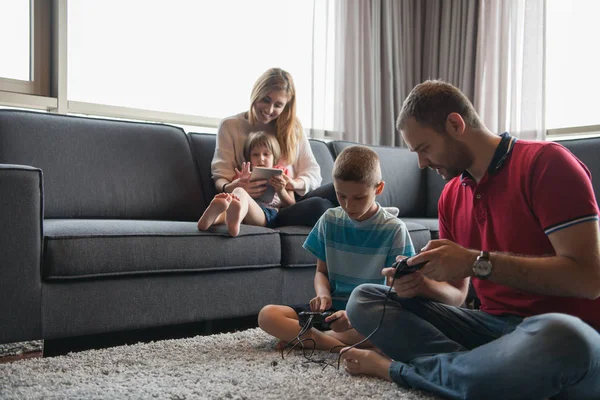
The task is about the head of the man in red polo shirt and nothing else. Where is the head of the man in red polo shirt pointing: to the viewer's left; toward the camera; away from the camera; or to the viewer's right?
to the viewer's left

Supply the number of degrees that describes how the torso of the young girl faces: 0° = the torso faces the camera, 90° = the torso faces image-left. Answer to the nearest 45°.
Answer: approximately 45°

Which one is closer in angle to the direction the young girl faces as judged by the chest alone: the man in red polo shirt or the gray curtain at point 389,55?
the man in red polo shirt

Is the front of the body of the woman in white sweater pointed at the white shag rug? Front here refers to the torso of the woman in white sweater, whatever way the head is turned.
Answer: yes

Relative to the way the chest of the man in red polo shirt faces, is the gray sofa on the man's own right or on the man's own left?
on the man's own right

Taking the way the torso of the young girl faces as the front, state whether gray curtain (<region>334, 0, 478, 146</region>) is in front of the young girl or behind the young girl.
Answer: behind
